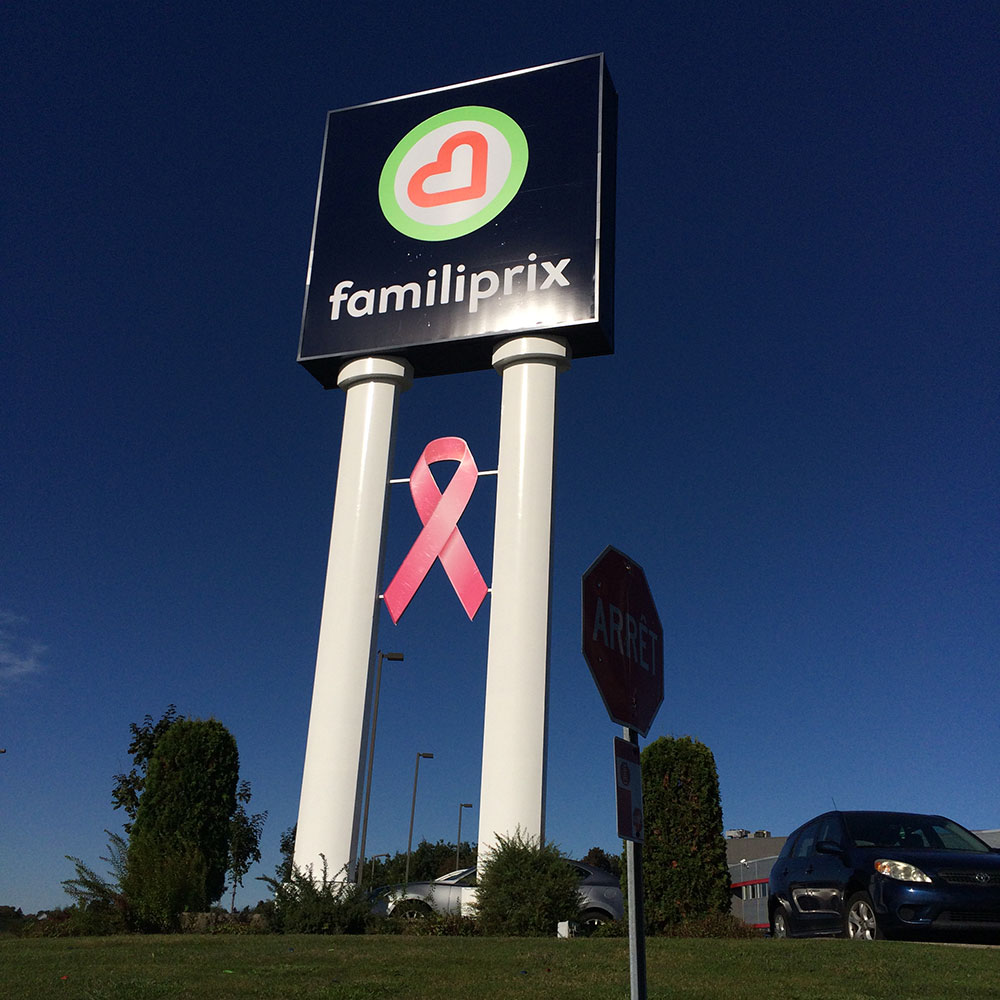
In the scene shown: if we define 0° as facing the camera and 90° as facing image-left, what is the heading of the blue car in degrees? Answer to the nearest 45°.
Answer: approximately 315°

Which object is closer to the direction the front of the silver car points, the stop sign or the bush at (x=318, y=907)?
the bush

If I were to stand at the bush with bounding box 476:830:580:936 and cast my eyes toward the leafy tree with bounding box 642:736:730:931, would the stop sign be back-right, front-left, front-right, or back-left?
back-right

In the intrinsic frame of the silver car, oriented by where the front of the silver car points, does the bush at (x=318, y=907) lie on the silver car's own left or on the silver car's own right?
on the silver car's own left

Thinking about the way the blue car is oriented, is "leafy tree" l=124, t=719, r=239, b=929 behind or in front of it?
behind

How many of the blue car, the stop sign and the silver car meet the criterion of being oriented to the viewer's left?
1

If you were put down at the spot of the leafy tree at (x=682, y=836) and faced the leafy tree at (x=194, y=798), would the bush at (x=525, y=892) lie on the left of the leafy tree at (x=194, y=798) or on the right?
left

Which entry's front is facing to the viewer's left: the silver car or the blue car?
the silver car

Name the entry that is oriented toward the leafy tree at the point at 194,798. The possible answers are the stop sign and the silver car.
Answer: the silver car

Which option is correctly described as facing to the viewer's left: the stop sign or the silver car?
the silver car

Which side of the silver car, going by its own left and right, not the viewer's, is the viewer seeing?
left

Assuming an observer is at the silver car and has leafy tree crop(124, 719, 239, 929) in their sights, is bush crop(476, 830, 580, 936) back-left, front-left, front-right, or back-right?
back-left

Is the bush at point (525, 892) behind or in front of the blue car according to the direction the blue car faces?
behind

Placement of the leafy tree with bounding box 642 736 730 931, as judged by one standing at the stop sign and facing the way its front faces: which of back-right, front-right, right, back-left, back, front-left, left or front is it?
back-left

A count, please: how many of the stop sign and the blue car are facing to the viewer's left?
0
